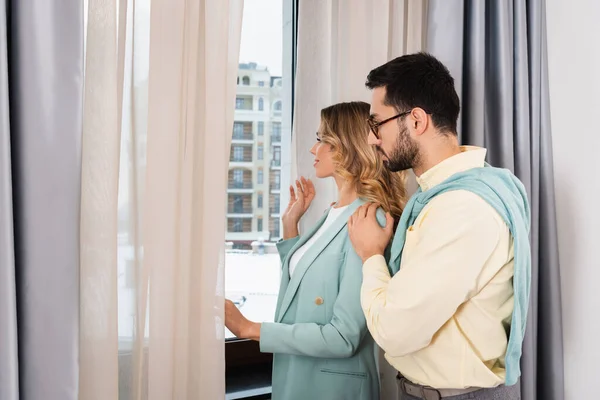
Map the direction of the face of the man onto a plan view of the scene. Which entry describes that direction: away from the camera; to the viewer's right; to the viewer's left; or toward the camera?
to the viewer's left

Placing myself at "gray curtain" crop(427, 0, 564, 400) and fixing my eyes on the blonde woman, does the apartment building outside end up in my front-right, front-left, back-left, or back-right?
front-right

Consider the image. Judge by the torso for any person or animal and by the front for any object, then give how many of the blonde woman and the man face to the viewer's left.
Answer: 2

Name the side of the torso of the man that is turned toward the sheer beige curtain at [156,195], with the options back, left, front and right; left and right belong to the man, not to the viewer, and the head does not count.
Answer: front

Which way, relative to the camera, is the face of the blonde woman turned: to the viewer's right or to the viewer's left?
to the viewer's left

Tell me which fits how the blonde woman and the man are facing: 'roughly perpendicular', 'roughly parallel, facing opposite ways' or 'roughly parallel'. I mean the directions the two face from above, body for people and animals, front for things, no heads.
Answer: roughly parallel

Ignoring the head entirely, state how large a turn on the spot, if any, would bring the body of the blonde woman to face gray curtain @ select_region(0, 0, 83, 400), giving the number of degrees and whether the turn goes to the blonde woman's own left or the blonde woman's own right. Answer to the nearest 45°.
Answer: approximately 45° to the blonde woman's own left

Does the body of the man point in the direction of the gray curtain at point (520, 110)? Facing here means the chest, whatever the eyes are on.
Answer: no

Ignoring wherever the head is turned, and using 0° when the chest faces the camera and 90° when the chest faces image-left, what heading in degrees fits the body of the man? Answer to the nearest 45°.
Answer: approximately 90°

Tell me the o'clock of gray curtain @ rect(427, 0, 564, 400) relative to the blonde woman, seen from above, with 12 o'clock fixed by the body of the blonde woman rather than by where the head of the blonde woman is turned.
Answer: The gray curtain is roughly at 5 o'clock from the blonde woman.

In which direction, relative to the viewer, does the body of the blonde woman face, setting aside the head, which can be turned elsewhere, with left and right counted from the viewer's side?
facing to the left of the viewer

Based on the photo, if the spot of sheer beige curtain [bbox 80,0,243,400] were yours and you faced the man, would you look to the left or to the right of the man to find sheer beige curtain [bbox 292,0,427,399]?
left

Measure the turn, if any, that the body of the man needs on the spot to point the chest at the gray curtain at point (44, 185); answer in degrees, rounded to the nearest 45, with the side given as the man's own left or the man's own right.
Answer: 0° — they already face it
